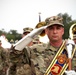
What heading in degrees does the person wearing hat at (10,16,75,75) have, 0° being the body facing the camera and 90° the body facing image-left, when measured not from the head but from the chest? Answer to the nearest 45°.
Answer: approximately 315°

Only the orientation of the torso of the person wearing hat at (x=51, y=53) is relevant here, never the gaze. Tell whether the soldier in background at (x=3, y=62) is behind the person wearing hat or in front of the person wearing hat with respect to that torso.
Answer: behind
